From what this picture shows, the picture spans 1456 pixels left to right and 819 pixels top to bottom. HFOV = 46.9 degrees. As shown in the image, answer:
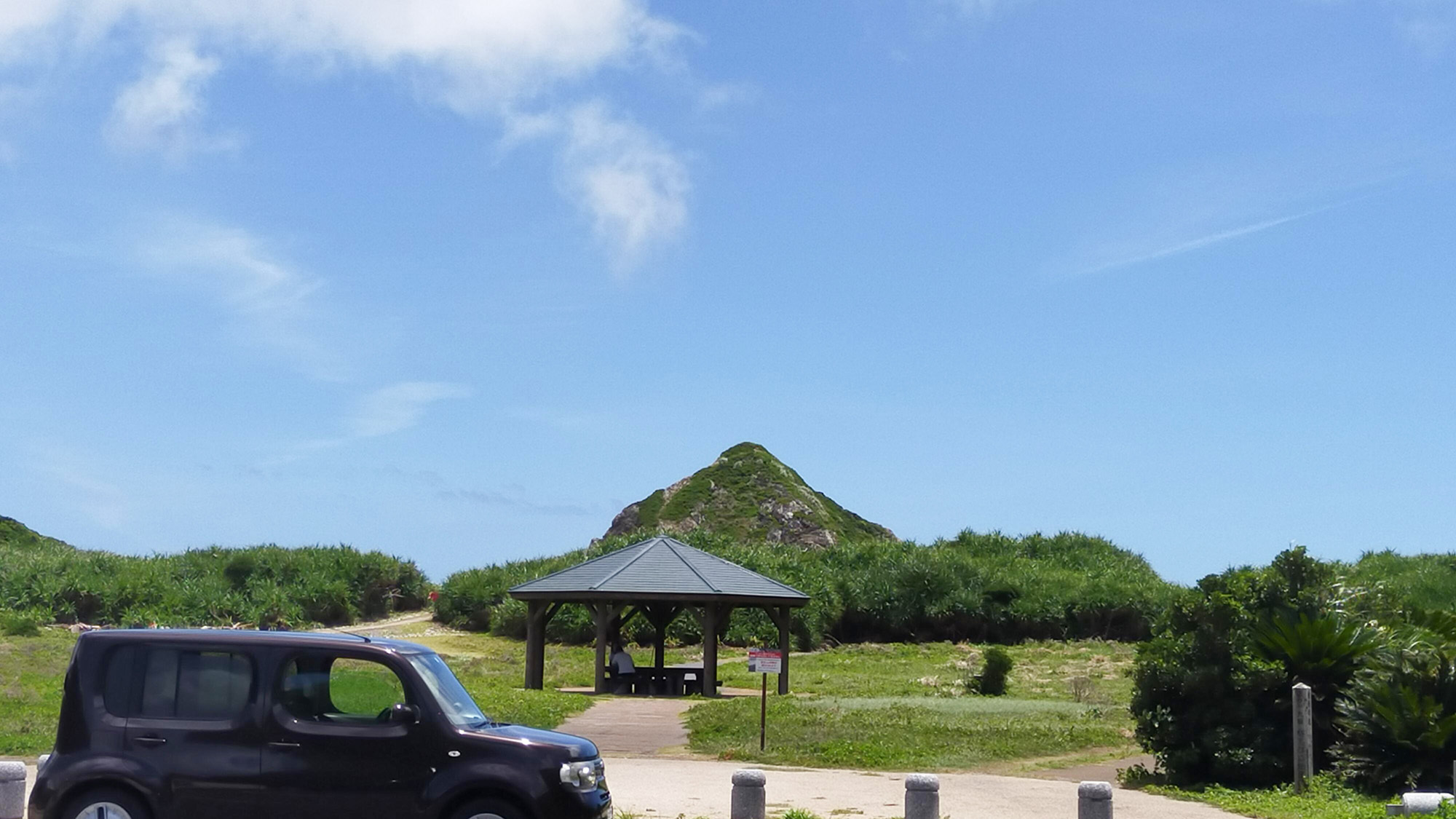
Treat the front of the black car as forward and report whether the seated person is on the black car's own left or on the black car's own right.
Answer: on the black car's own left

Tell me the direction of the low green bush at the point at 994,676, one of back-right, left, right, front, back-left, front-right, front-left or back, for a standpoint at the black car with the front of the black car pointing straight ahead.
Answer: front-left

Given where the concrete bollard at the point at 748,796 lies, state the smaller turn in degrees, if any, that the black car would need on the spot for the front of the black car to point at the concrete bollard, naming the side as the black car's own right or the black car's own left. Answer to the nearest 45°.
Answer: approximately 45° to the black car's own left

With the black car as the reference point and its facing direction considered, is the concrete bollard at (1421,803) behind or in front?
in front

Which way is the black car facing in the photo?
to the viewer's right

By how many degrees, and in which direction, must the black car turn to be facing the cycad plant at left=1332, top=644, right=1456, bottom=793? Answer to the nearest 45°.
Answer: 0° — it already faces it

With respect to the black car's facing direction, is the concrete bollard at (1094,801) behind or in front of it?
in front

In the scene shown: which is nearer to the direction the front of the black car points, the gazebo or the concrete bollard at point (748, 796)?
the concrete bollard

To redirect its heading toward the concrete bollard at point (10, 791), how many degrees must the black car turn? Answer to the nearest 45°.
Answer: approximately 135° to its left
